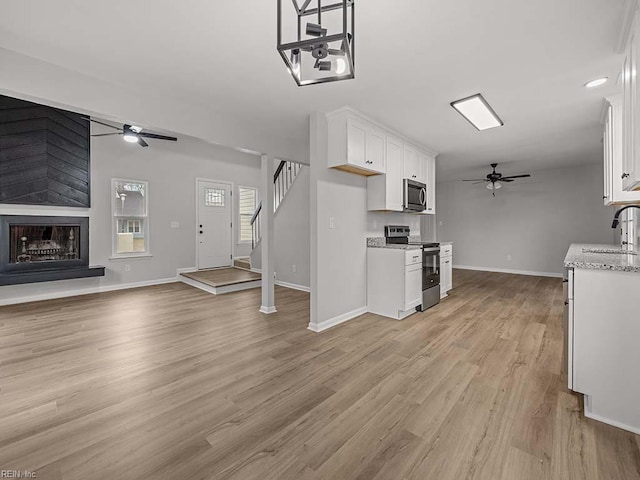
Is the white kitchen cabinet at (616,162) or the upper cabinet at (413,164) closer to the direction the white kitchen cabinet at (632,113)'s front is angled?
the upper cabinet

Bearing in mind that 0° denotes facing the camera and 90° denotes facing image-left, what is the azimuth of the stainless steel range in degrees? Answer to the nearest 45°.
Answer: approximately 315°

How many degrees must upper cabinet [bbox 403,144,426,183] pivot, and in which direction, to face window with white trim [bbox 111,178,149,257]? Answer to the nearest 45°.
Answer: approximately 135° to its right

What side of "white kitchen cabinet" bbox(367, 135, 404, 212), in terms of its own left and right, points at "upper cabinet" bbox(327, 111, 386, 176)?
right

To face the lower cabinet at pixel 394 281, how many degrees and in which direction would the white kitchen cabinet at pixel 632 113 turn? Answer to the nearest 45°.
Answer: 0° — it already faces it

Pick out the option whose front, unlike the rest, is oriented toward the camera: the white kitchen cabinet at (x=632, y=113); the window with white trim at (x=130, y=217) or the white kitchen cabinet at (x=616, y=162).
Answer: the window with white trim

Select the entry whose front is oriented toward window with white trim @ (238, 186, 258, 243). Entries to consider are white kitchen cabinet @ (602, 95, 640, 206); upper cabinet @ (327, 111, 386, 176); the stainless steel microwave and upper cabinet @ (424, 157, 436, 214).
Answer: the white kitchen cabinet

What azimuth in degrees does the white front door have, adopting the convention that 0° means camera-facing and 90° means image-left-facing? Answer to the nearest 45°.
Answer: approximately 315°

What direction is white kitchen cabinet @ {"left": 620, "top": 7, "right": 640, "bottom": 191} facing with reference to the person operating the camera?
facing to the left of the viewer

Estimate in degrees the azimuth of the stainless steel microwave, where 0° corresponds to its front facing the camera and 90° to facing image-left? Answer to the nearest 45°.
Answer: approximately 315°

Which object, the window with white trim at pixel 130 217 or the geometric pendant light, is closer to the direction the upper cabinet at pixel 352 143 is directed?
the geometric pendant light

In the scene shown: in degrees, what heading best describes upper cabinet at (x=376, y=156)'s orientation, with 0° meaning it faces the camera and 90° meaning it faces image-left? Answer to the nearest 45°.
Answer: approximately 315°

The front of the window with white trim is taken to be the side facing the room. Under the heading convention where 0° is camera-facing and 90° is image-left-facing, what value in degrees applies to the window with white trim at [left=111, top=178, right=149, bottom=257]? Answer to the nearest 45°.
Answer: approximately 0°
